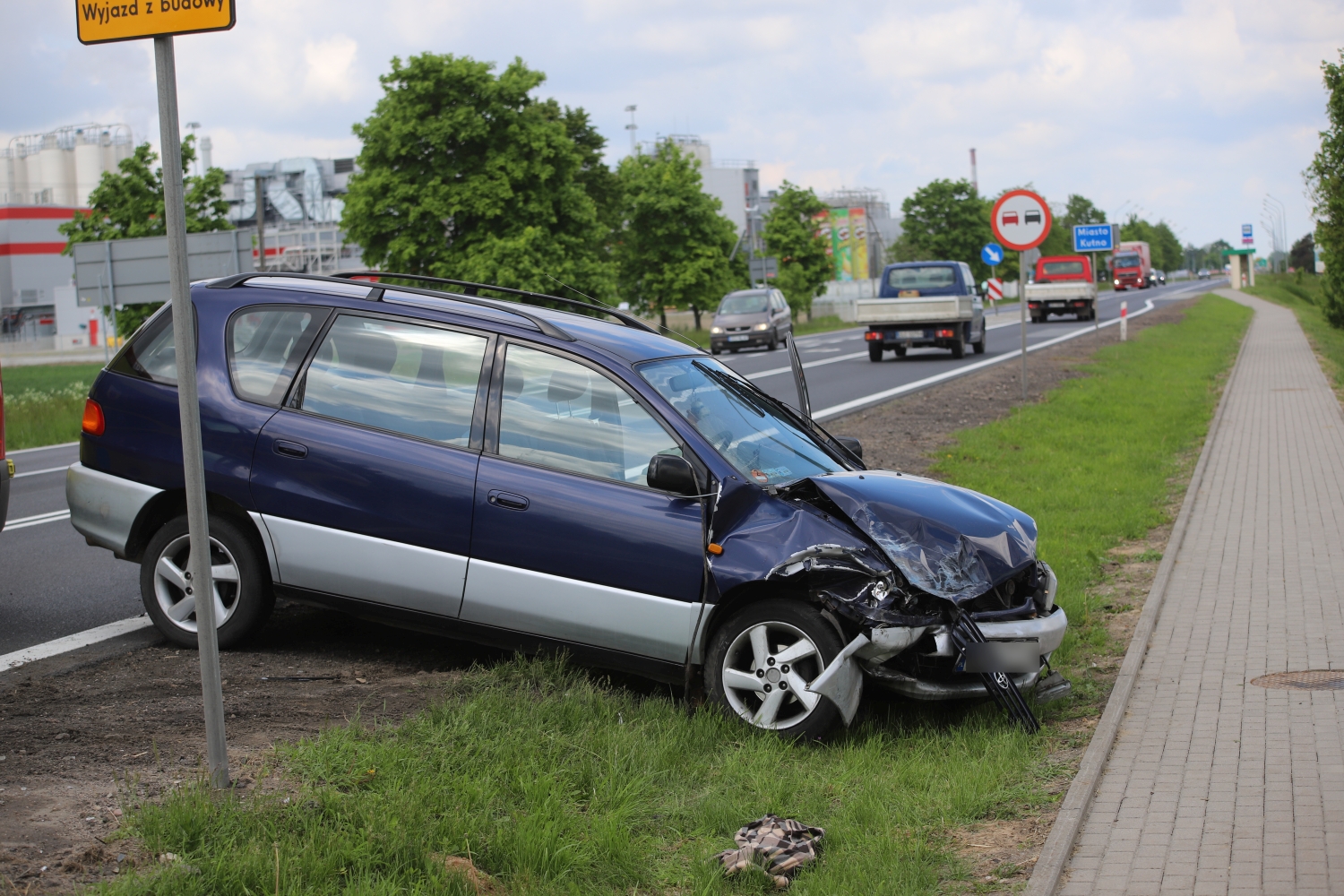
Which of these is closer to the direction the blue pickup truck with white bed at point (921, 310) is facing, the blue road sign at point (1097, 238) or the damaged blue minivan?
the blue road sign

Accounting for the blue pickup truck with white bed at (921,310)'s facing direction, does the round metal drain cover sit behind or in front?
behind

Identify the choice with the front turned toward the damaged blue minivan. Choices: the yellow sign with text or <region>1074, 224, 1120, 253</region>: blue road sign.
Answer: the blue road sign

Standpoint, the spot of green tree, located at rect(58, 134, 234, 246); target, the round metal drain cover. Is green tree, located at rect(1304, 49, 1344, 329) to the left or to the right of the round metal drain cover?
left

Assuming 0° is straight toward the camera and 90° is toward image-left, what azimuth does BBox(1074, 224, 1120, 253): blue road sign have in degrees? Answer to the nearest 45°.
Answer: approximately 0°

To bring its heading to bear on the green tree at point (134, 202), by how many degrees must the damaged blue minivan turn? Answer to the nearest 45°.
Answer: approximately 135° to its left

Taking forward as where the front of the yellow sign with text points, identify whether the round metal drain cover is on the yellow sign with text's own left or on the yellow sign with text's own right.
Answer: on the yellow sign with text's own left

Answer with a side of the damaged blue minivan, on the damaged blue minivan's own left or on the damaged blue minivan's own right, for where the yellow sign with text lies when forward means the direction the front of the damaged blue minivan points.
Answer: on the damaged blue minivan's own right

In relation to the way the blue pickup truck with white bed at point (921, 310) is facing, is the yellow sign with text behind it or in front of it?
behind

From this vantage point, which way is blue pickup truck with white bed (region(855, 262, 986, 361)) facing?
away from the camera

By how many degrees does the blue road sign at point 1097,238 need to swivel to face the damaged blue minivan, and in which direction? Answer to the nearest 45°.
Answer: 0° — it already faces it

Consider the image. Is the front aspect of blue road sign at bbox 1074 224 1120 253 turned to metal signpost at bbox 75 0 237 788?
yes

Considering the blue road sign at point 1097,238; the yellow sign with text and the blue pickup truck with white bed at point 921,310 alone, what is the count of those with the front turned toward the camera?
2
